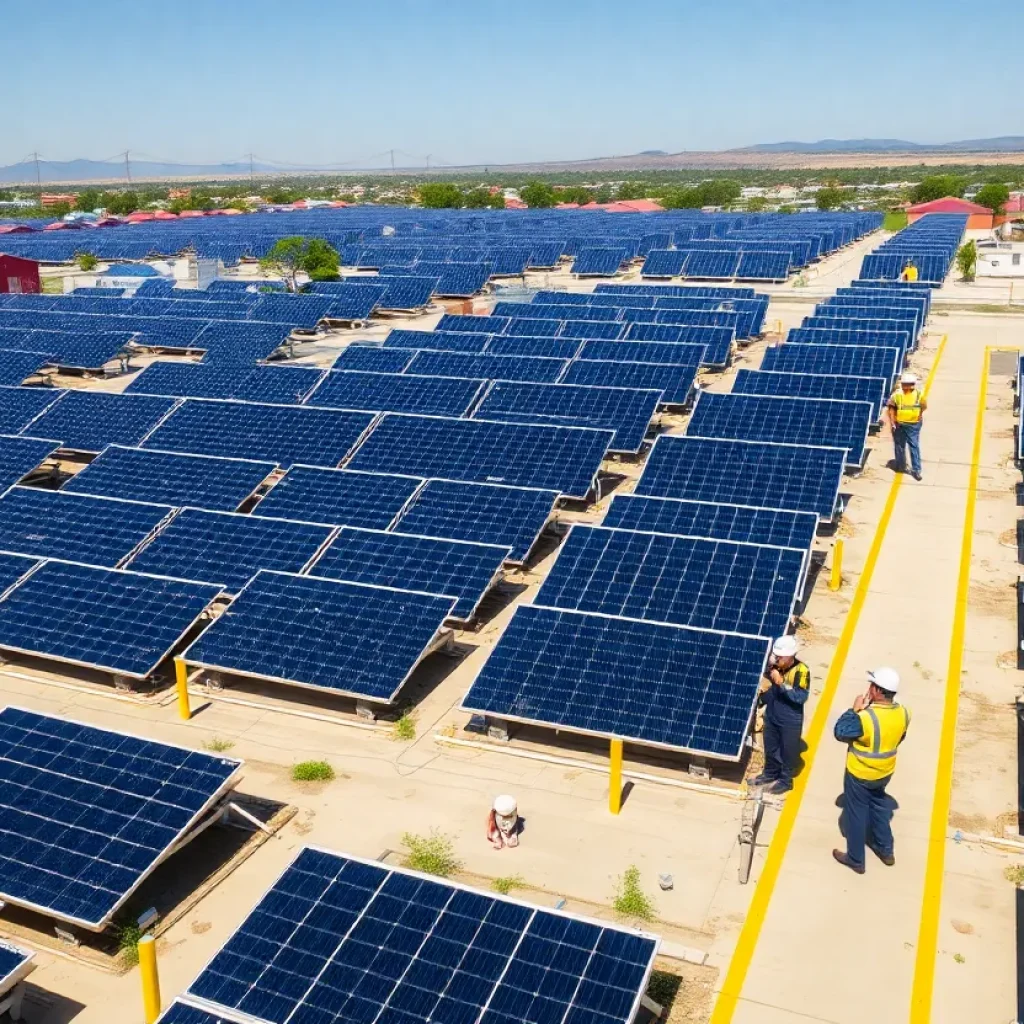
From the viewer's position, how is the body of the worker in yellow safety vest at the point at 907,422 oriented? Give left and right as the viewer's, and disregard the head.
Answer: facing the viewer

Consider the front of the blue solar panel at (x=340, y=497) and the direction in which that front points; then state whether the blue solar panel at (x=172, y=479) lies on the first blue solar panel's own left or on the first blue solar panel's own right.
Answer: on the first blue solar panel's own right

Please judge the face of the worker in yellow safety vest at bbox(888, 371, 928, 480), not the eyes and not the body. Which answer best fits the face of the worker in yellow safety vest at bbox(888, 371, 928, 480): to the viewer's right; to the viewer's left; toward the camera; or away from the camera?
toward the camera

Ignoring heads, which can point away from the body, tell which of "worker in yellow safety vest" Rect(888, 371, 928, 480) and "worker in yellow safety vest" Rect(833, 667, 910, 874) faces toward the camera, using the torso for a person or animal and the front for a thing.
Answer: "worker in yellow safety vest" Rect(888, 371, 928, 480)

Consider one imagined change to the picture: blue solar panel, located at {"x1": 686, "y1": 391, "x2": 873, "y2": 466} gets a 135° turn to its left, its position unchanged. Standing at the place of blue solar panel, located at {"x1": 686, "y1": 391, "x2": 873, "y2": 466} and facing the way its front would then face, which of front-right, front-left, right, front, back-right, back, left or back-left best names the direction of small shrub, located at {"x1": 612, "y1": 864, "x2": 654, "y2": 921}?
back-right

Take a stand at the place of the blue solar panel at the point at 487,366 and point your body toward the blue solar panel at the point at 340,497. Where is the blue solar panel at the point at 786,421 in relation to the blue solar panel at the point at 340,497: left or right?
left

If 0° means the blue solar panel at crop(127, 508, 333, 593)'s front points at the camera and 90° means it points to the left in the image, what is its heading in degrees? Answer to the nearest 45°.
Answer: approximately 45°

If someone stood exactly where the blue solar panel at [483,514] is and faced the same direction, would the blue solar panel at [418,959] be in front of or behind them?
in front

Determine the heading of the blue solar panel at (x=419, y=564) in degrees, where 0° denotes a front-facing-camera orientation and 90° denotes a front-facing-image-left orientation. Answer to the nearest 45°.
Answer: approximately 45°

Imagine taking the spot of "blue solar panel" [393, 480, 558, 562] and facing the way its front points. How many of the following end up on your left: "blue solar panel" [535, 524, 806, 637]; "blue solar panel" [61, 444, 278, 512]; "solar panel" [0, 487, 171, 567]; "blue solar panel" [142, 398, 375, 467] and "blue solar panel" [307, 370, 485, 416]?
1

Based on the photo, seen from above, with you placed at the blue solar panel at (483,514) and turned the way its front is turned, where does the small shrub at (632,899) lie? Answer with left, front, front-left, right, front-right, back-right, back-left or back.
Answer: front-left

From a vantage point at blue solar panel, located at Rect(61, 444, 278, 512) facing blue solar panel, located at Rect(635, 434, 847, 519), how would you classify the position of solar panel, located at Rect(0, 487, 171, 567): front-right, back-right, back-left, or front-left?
back-right

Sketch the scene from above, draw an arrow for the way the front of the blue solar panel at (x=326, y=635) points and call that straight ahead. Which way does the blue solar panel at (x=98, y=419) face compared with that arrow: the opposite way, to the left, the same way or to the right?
the same way

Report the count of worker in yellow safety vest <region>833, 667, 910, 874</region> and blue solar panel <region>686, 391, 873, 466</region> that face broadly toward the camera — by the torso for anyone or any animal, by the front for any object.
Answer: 1

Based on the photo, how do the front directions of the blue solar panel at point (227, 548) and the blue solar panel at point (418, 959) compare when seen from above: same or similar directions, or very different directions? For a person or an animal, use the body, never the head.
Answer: same or similar directions

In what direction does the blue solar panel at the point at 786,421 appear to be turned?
toward the camera

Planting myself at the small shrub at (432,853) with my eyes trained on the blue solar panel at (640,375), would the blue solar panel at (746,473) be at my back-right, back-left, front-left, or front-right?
front-right

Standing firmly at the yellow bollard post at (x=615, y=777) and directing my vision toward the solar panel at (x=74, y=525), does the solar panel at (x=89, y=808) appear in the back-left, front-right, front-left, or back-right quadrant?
front-left

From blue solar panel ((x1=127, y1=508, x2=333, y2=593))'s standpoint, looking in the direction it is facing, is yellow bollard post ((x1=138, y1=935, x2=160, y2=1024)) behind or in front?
in front
